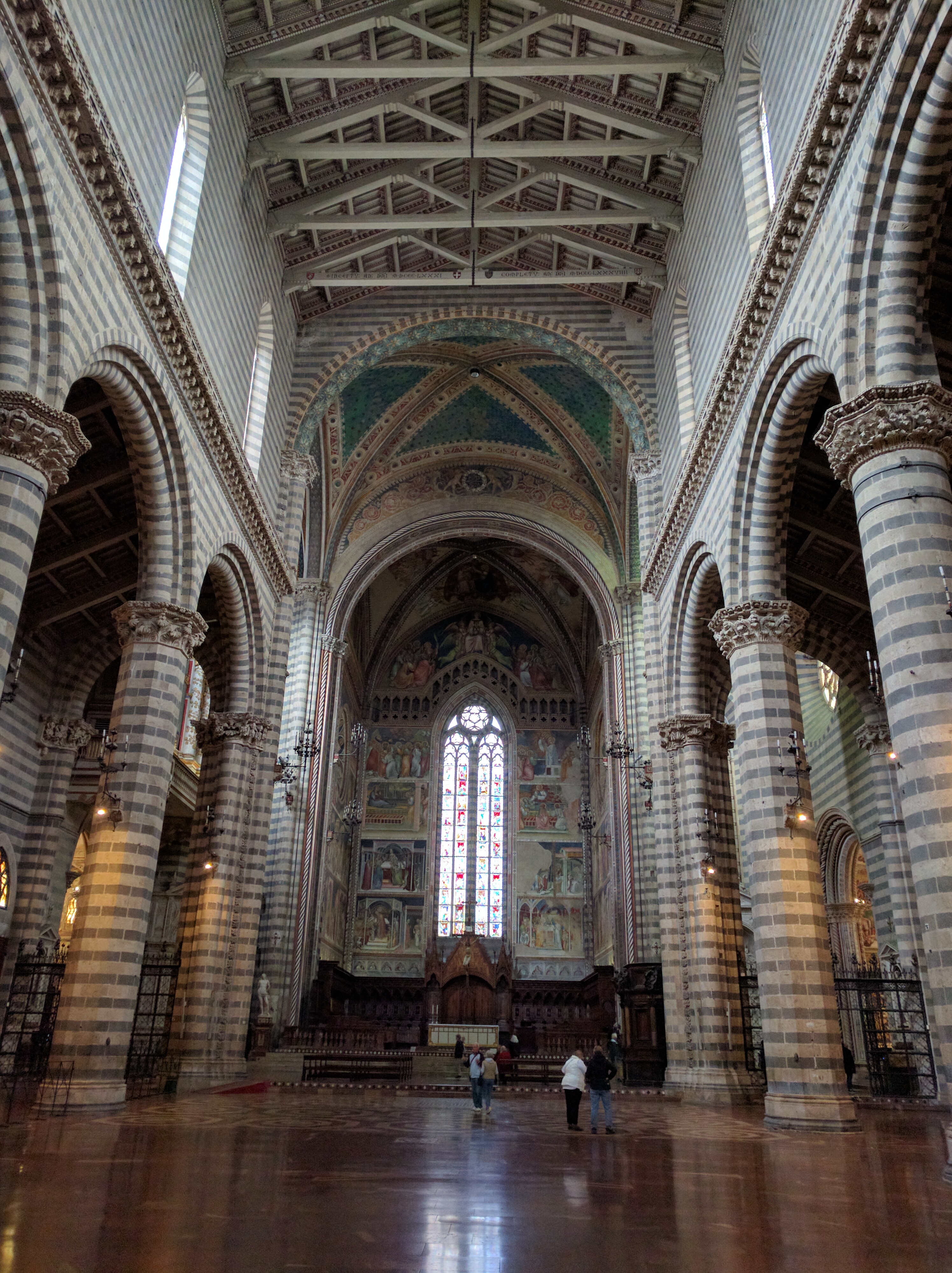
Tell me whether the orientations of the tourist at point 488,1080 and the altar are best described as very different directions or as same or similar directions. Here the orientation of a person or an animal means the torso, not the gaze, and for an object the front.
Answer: very different directions

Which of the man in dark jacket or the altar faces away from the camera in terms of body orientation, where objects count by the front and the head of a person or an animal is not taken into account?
the man in dark jacket

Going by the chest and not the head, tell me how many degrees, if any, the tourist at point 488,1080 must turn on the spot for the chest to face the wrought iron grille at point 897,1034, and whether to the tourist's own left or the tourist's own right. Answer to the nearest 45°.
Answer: approximately 45° to the tourist's own right

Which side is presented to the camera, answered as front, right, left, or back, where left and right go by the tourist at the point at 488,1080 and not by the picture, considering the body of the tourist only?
back

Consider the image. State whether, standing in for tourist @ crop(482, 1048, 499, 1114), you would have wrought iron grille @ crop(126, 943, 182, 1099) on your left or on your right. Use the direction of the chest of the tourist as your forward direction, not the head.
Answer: on your left

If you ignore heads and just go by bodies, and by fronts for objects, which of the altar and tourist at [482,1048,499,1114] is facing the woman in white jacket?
the altar

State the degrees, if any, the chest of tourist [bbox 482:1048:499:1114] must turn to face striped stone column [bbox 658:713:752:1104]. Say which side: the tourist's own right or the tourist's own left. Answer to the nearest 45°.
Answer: approximately 45° to the tourist's own right

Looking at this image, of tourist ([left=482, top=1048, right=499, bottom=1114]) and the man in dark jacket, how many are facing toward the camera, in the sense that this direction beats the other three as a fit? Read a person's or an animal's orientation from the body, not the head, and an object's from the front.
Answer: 0

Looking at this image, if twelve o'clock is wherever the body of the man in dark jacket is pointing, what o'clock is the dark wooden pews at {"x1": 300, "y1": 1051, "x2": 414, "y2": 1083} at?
The dark wooden pews is roughly at 11 o'clock from the man in dark jacket.

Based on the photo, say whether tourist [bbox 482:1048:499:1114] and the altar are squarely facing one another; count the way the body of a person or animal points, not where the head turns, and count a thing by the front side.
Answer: yes

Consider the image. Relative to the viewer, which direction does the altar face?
toward the camera

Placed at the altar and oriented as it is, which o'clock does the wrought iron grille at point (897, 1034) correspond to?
The wrought iron grille is roughly at 11 o'clock from the altar.

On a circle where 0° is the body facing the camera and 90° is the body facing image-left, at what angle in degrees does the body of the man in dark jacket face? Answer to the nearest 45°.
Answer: approximately 180°

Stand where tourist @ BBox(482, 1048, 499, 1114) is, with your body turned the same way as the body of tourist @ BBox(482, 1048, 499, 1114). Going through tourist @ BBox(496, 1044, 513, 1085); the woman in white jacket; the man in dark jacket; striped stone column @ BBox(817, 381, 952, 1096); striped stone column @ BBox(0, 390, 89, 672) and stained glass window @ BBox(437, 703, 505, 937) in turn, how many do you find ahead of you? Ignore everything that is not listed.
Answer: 2

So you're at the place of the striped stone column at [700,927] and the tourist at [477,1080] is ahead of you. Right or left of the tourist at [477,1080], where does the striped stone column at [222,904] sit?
right

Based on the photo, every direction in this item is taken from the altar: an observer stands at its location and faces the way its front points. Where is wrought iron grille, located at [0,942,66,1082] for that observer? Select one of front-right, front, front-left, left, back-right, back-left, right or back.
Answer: front-right
